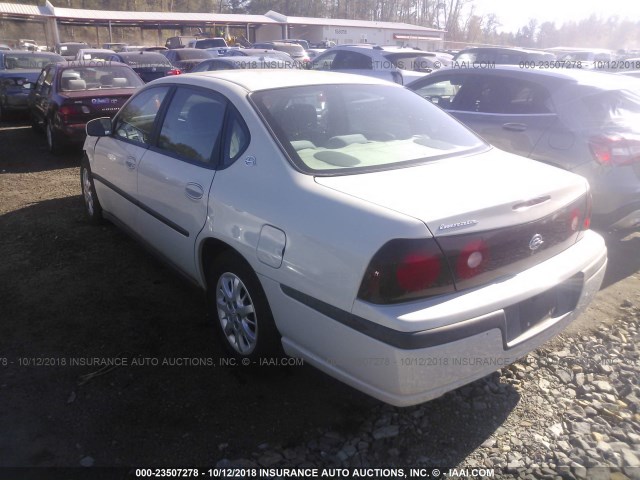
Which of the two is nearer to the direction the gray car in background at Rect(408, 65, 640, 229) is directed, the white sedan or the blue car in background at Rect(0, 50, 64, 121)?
the blue car in background

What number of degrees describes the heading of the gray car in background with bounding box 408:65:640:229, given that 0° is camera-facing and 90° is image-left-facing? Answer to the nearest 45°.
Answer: approximately 135°

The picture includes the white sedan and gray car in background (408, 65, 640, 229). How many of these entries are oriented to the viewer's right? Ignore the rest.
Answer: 0

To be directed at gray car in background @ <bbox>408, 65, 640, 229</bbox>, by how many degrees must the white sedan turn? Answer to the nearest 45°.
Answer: approximately 90° to its right

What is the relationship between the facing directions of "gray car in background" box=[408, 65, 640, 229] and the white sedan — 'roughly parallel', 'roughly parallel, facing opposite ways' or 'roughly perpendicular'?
roughly parallel

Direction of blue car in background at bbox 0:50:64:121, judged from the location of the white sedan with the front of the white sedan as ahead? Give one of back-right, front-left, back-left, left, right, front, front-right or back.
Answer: front

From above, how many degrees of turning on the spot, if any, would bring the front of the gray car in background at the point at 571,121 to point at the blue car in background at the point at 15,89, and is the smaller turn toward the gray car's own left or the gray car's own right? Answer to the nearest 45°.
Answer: approximately 45° to the gray car's own left

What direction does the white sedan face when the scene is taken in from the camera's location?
facing away from the viewer and to the left of the viewer
